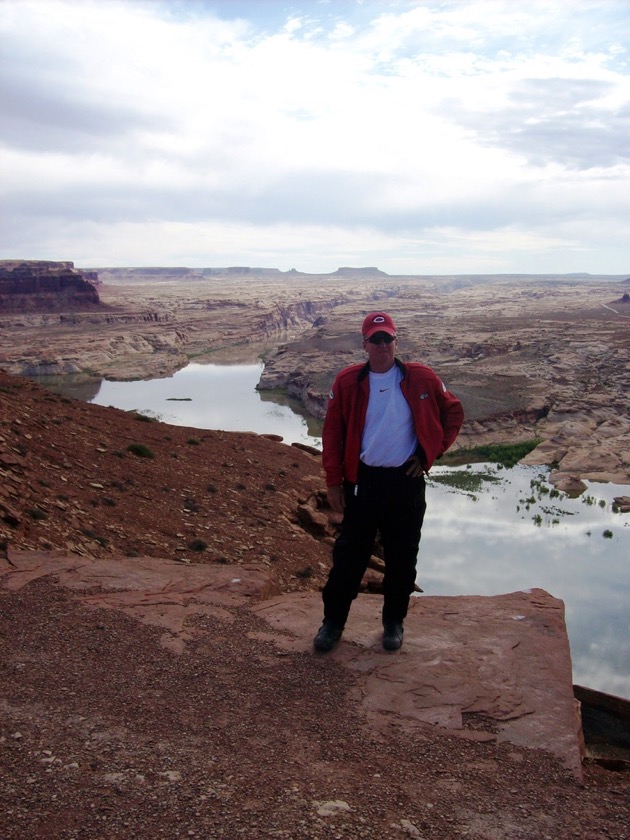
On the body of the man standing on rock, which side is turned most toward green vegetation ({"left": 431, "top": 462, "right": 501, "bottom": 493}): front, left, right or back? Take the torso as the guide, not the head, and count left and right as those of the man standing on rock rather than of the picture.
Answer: back

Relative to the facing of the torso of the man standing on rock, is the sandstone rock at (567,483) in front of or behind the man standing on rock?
behind

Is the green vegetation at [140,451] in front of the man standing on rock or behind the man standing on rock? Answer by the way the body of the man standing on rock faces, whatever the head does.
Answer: behind

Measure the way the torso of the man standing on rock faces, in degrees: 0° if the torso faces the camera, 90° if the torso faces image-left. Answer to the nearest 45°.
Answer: approximately 0°

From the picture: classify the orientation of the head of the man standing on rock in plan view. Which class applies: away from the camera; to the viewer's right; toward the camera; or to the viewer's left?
toward the camera

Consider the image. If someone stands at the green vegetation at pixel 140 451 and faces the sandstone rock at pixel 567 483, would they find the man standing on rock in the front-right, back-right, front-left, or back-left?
back-right
